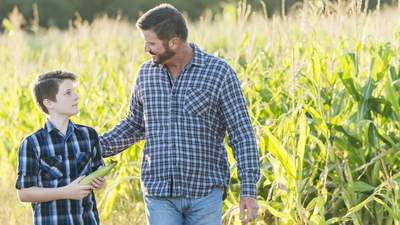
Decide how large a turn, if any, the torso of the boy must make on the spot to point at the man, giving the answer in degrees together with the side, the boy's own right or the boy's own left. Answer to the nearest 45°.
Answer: approximately 45° to the boy's own left

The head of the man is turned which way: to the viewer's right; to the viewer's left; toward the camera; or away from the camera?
to the viewer's left

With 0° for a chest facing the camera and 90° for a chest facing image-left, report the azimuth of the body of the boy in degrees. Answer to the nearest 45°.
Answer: approximately 315°

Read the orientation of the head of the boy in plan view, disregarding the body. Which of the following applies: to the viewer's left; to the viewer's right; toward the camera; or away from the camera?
to the viewer's right
